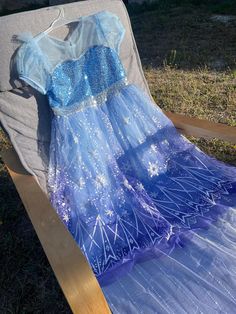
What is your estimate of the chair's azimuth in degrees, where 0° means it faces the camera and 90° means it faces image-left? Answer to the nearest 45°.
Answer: approximately 315°
